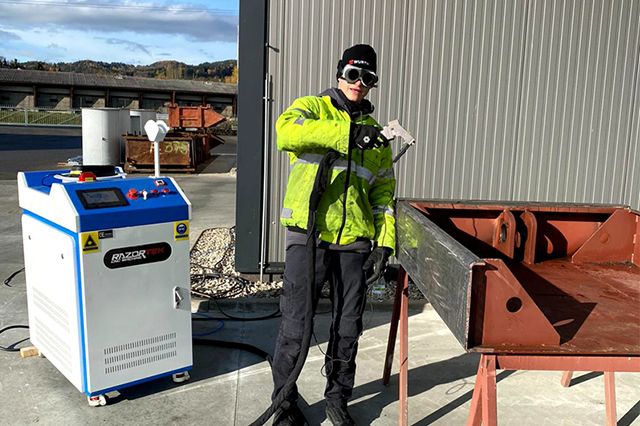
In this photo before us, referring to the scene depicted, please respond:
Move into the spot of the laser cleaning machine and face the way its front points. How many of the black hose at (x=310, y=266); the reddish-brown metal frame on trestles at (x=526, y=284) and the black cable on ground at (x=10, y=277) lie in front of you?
2

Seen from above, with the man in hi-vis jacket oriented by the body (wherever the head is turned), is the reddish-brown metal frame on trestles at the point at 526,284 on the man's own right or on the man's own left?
on the man's own left

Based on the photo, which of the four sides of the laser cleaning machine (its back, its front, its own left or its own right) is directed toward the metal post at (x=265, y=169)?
left

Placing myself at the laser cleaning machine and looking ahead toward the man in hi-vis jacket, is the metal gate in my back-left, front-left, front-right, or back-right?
back-left

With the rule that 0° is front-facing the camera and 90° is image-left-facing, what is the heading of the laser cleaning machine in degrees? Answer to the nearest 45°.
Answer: approximately 315°

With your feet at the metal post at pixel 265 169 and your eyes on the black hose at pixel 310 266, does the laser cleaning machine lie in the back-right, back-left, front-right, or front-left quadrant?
front-right

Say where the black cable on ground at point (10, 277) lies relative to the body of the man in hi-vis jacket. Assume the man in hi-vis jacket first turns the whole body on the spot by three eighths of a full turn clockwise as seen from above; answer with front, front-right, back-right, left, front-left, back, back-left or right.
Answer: front

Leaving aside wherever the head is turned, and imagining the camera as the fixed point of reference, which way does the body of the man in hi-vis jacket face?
toward the camera

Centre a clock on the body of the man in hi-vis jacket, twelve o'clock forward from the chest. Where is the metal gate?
The metal gate is roughly at 5 o'clock from the man in hi-vis jacket.

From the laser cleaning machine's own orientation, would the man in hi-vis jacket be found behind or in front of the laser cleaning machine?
in front

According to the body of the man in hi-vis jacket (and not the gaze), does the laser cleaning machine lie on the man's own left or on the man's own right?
on the man's own right
